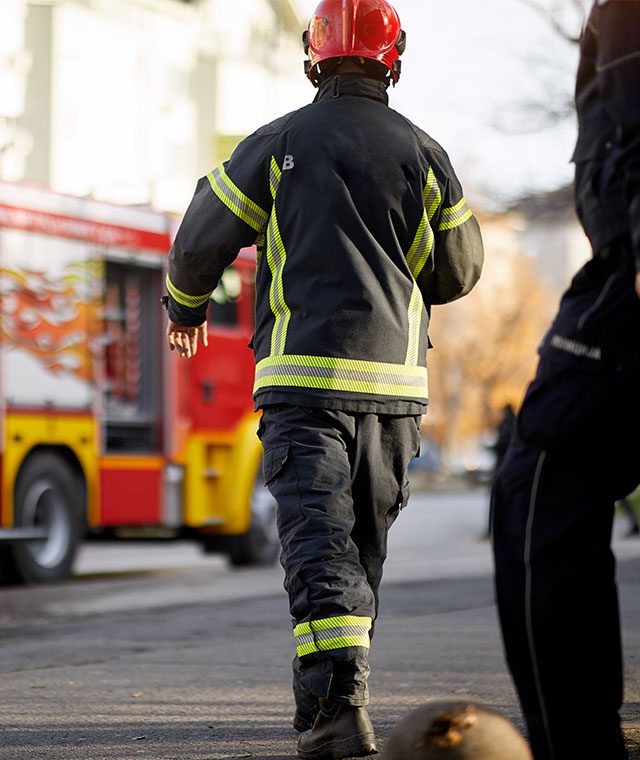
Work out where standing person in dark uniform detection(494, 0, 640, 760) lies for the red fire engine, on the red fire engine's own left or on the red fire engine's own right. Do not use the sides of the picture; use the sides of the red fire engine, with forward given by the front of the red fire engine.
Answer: on the red fire engine's own right

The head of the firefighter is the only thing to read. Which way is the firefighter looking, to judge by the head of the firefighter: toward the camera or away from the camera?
away from the camera

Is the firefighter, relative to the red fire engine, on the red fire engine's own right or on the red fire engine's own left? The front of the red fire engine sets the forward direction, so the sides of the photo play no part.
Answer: on the red fire engine's own right

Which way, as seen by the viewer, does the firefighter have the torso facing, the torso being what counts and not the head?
away from the camera

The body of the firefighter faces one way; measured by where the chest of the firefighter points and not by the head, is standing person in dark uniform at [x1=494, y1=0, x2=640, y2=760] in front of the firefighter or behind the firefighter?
behind

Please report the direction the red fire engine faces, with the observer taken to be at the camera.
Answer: facing away from the viewer and to the right of the viewer
